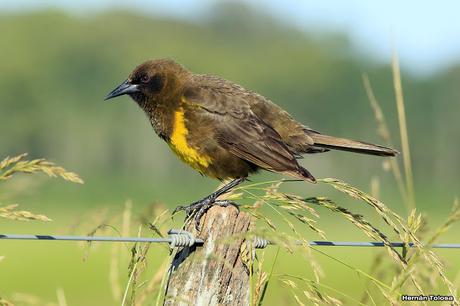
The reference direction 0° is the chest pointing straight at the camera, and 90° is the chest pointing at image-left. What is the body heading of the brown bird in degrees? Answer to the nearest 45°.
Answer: approximately 90°
